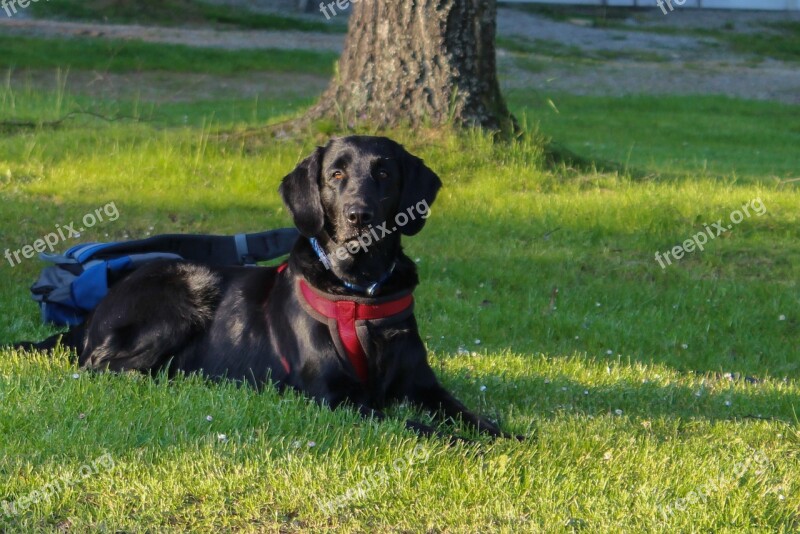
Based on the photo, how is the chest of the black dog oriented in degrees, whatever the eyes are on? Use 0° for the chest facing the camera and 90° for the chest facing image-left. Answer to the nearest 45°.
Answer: approximately 315°

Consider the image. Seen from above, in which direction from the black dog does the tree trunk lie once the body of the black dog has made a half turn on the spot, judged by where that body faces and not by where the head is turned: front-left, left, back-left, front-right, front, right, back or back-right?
front-right

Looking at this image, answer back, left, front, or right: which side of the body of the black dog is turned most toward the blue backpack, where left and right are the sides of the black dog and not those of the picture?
back
